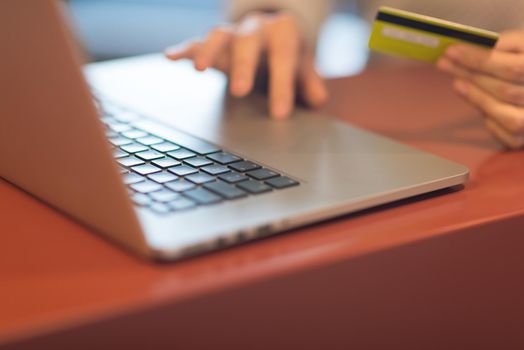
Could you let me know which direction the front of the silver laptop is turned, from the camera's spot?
facing away from the viewer and to the right of the viewer
